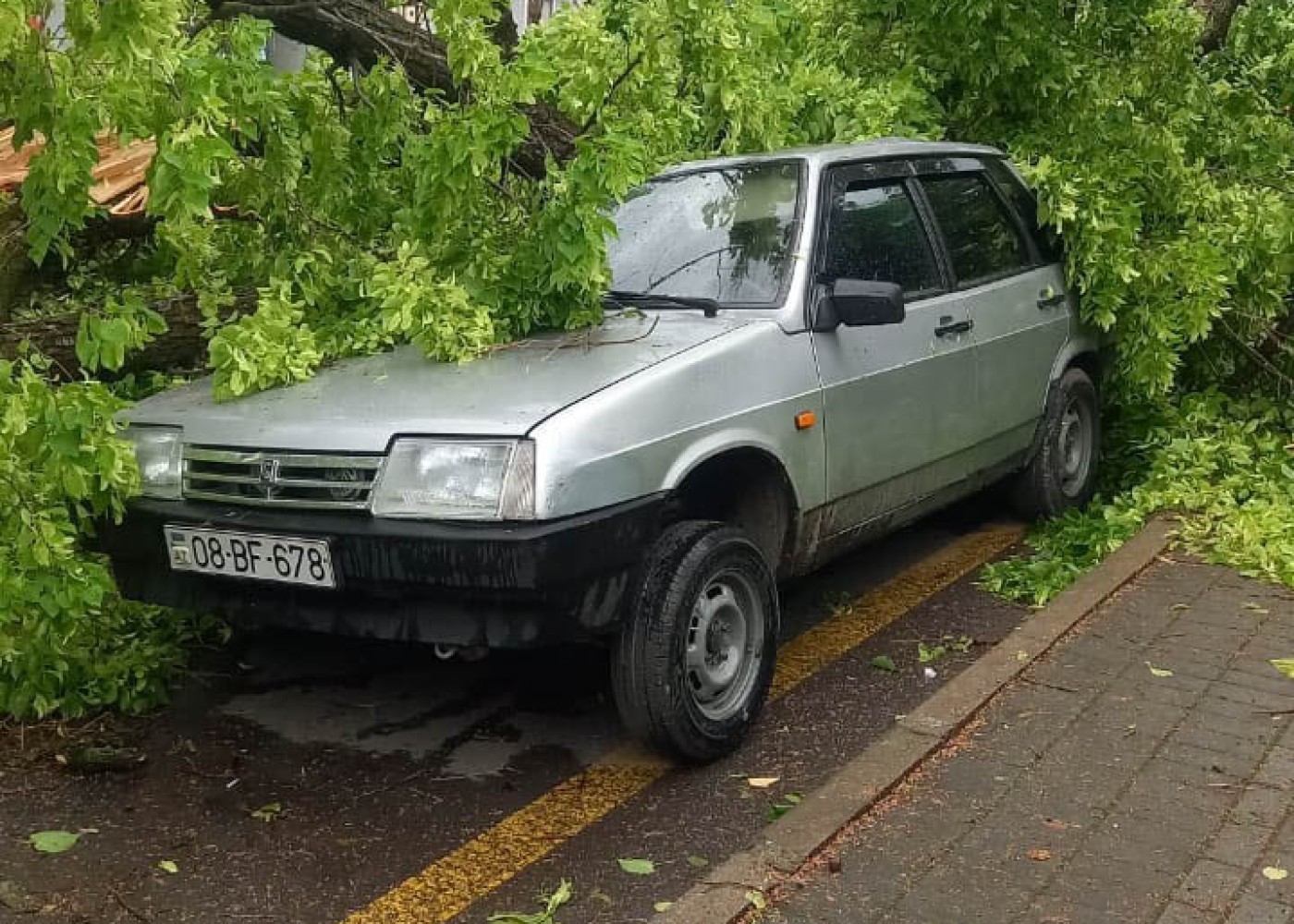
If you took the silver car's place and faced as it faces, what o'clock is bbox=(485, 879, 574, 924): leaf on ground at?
The leaf on ground is roughly at 11 o'clock from the silver car.

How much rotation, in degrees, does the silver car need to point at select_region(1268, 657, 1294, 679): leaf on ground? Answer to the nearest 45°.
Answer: approximately 135° to its left

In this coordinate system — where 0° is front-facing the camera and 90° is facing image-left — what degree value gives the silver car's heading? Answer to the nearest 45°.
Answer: approximately 45°
